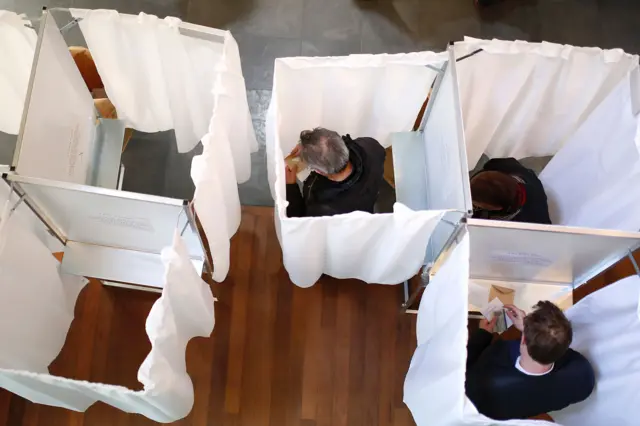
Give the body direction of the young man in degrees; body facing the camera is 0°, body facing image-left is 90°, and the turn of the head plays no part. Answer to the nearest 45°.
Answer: approximately 135°

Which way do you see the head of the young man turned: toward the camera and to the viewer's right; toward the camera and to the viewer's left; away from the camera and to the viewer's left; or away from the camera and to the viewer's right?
away from the camera and to the viewer's left

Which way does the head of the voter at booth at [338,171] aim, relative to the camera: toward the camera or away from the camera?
away from the camera
